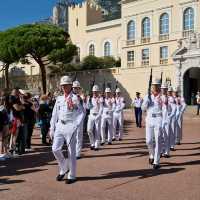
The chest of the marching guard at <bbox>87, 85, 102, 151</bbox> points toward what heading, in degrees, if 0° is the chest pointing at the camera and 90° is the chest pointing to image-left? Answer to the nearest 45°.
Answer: approximately 0°

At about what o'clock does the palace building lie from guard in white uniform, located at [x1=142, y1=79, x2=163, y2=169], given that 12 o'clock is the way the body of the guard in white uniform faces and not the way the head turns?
The palace building is roughly at 6 o'clock from the guard in white uniform.

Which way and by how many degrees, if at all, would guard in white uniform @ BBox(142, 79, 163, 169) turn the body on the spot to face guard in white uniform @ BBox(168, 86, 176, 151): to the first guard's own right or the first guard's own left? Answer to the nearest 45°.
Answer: approximately 180°

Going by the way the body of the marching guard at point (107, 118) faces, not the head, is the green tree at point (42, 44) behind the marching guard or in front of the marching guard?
behind

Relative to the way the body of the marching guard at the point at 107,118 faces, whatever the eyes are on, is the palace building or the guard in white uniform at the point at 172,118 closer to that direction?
the guard in white uniform

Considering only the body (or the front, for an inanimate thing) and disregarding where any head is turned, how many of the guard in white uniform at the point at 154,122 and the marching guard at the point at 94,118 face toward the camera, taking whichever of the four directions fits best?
2

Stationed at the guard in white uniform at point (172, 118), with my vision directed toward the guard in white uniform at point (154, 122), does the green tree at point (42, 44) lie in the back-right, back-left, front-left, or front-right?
back-right

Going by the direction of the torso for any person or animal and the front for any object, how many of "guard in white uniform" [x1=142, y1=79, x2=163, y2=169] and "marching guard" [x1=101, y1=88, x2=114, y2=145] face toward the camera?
2

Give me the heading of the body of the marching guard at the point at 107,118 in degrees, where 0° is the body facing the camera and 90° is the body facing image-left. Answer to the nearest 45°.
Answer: approximately 0°
